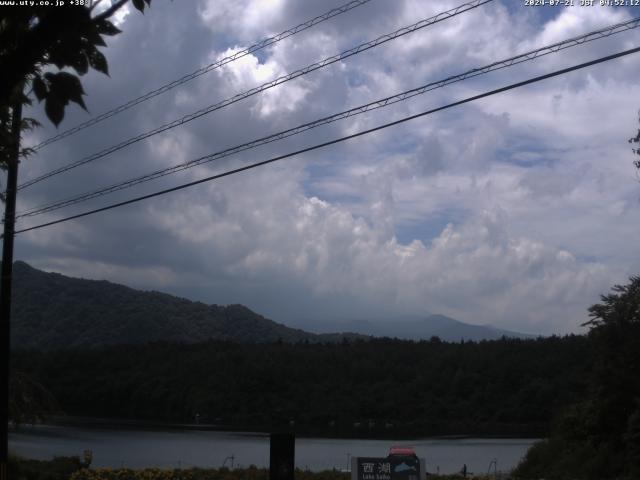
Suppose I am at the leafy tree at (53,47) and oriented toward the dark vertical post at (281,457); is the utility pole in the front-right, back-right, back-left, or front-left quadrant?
front-left

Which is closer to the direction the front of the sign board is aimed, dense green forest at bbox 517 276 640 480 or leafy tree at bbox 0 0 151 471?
the leafy tree

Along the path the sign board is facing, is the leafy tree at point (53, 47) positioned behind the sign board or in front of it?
in front

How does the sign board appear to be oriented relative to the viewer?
toward the camera

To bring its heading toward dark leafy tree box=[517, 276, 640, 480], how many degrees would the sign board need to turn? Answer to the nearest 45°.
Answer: approximately 135° to its left

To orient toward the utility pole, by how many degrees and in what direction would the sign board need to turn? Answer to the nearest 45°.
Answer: approximately 90° to its right

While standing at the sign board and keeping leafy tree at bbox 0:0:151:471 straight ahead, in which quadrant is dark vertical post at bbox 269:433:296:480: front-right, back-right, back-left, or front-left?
front-right

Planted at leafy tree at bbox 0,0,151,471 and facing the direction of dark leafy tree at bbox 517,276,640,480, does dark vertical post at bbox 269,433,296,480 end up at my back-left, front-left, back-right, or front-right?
front-left

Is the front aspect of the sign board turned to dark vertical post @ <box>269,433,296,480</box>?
no

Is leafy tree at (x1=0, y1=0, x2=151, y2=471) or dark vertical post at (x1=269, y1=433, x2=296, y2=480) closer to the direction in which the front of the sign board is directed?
the leafy tree

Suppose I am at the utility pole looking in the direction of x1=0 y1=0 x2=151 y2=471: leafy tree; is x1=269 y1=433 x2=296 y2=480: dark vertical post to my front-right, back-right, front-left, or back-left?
front-left
